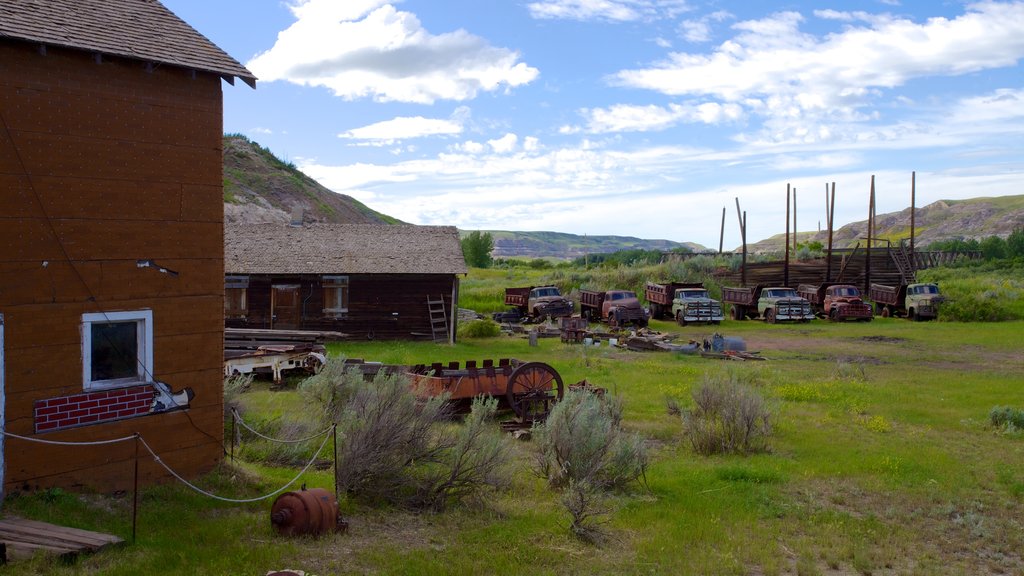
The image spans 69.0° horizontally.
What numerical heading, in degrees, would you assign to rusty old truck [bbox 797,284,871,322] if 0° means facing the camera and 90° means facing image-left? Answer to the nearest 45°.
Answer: approximately 315°

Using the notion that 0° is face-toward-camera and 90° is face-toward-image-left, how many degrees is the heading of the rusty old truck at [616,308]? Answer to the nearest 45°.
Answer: approximately 315°

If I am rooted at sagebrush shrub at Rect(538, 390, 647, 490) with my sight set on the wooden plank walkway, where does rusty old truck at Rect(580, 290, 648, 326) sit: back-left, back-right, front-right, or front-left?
back-right

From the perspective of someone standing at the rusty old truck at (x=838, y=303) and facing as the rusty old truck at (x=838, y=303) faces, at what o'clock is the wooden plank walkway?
The wooden plank walkway is roughly at 2 o'clock from the rusty old truck.

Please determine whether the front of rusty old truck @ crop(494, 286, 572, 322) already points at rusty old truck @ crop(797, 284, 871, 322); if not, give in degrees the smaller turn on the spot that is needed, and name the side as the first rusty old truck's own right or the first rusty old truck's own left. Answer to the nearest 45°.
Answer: approximately 45° to the first rusty old truck's own left

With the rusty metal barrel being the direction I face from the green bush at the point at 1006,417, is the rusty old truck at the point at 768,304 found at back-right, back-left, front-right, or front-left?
back-right

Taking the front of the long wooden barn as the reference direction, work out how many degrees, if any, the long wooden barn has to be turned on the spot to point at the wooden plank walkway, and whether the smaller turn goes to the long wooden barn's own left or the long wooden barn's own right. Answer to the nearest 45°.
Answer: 0° — it already faces it

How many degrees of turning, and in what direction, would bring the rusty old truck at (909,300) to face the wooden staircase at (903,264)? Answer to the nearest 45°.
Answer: approximately 135° to its left

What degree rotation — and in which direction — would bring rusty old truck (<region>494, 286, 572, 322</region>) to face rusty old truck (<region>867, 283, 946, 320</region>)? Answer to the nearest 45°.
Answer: approximately 45° to its left

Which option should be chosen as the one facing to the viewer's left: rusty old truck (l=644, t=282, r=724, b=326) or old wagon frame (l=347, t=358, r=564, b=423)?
the old wagon frame

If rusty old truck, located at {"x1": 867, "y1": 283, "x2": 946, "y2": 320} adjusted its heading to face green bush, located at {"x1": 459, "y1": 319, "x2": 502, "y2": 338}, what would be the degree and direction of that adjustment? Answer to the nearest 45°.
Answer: approximately 90° to its right

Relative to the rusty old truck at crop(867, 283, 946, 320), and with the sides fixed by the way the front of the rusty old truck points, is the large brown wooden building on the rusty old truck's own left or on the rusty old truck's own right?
on the rusty old truck's own right
